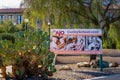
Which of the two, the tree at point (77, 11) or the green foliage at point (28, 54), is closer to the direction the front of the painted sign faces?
the green foliage

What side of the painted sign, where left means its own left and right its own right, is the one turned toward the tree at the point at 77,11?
back

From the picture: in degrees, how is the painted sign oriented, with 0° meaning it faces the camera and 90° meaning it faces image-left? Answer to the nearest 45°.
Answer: approximately 0°

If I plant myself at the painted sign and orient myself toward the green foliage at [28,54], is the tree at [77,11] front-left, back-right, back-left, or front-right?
back-right

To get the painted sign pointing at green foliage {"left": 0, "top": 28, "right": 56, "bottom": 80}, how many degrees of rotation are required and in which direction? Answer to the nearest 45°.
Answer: approximately 45° to its right

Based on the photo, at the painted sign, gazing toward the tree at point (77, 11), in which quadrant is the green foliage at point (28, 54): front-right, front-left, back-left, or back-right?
back-left
